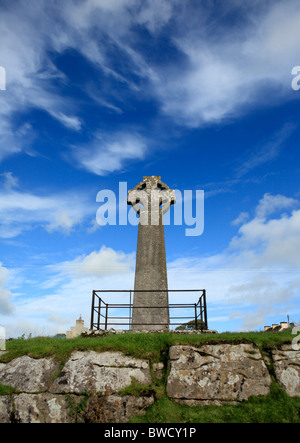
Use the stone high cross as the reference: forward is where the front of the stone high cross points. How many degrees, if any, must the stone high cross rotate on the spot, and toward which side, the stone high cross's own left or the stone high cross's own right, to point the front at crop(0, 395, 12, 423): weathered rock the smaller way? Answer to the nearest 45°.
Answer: approximately 45° to the stone high cross's own right

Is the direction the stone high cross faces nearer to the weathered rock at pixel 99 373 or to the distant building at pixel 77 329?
the weathered rock

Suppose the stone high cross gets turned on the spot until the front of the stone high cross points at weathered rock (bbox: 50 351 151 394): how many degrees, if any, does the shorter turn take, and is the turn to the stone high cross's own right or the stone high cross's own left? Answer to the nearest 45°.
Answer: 0° — it already faces it

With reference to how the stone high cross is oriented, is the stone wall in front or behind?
in front

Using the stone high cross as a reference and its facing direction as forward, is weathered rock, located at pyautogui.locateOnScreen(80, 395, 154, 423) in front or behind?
in front

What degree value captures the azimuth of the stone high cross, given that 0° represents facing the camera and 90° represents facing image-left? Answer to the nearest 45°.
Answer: approximately 0°

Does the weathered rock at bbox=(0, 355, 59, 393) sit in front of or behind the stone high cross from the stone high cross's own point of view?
in front
